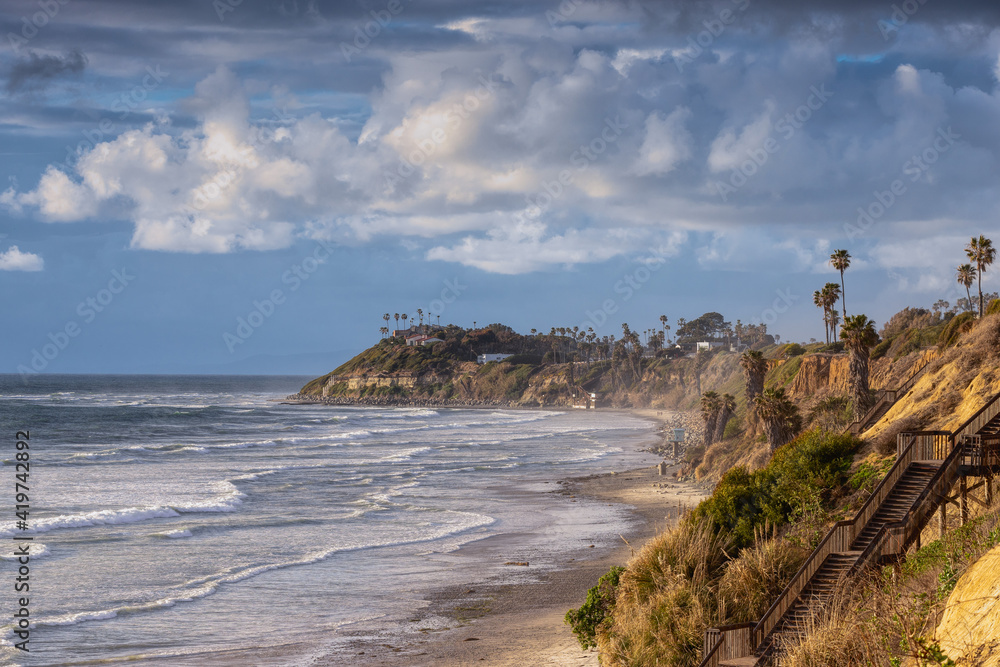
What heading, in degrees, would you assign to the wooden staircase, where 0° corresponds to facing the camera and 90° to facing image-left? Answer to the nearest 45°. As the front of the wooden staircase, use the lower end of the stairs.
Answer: approximately 45°

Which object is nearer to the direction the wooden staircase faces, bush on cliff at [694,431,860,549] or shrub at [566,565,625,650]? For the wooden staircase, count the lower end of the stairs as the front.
the shrub

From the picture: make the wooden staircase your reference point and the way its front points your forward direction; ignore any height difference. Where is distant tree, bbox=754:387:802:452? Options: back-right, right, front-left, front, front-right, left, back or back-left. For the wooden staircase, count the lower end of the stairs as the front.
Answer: back-right

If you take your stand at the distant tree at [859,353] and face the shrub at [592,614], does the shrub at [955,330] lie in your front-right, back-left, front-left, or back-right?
back-left

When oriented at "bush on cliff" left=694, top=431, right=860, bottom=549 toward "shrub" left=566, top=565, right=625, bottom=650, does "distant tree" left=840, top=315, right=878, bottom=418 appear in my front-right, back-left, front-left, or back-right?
back-right

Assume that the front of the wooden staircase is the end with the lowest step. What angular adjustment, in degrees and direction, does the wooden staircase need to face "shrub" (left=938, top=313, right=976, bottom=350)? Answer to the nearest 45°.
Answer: approximately 135° to its right

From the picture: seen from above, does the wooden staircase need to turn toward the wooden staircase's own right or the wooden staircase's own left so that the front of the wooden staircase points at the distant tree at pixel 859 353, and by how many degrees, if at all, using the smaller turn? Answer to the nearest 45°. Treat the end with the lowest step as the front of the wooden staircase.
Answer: approximately 135° to the wooden staircase's own right

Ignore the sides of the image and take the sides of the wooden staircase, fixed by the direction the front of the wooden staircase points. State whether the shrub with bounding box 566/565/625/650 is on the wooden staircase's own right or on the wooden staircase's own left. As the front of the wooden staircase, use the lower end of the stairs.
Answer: on the wooden staircase's own right
